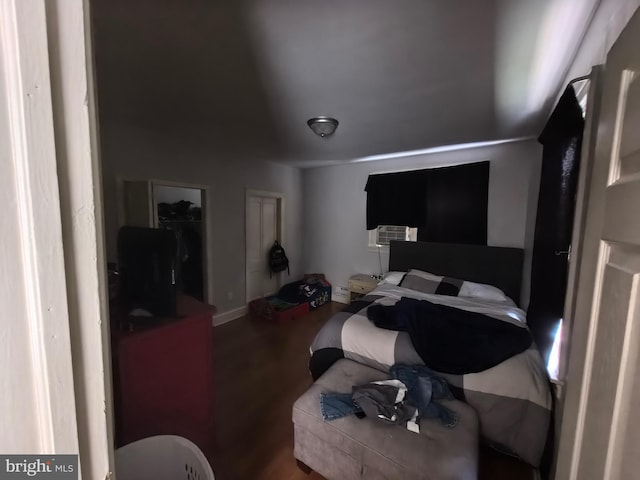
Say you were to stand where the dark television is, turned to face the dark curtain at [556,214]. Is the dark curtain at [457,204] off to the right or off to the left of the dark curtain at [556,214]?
left

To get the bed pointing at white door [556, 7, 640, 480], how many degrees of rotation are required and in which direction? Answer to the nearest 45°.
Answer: approximately 45° to its left

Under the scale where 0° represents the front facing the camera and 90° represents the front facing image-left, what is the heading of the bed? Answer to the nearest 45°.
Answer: approximately 45°

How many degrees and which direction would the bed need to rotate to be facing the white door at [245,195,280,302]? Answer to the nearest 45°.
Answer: approximately 45° to its right

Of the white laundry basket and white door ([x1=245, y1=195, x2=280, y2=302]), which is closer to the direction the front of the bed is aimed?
the white laundry basket

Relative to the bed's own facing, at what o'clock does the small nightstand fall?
The small nightstand is roughly at 3 o'clock from the bed.

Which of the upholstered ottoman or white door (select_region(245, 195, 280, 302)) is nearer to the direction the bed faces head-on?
the upholstered ottoman

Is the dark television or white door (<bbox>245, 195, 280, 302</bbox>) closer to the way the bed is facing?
the dark television
